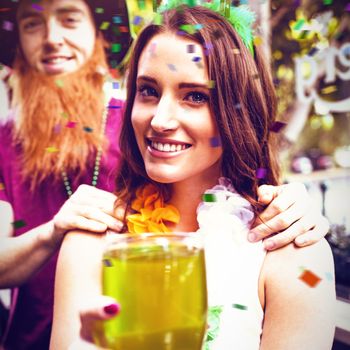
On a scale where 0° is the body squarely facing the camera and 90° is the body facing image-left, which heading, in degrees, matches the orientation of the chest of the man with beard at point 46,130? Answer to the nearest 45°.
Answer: approximately 0°

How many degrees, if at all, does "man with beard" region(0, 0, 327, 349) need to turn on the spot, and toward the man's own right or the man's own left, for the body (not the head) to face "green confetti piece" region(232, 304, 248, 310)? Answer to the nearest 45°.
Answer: approximately 45° to the man's own left

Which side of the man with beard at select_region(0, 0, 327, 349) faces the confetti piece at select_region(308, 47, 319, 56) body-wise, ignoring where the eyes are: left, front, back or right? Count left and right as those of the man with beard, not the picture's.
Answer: left
